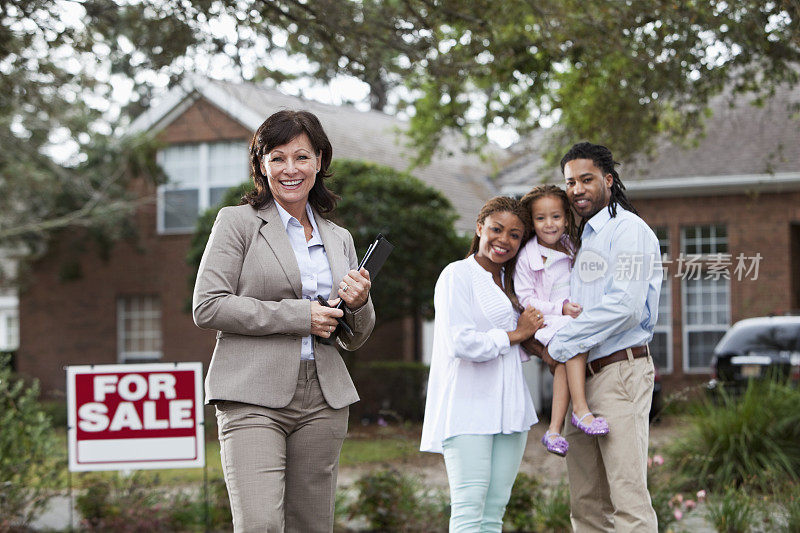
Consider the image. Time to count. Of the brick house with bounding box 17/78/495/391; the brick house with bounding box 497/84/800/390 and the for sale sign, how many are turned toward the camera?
3

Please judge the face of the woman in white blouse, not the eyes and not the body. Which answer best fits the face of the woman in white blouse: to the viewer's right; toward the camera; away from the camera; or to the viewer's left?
toward the camera

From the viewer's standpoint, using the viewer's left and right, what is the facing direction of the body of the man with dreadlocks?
facing the viewer and to the left of the viewer

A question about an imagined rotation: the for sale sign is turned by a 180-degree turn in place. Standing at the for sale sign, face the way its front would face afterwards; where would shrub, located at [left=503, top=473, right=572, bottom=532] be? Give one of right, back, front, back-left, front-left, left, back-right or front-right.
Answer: right

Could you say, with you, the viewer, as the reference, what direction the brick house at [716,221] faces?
facing the viewer

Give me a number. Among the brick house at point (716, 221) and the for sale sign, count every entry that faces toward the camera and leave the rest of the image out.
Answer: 2

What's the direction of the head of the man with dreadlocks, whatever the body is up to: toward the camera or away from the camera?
toward the camera

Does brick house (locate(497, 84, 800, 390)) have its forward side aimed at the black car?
yes

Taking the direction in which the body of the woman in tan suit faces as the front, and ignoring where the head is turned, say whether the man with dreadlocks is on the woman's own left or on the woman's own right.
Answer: on the woman's own left

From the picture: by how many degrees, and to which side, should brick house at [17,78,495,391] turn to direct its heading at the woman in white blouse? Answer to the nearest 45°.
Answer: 0° — it already faces them

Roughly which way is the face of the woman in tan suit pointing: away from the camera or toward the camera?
toward the camera

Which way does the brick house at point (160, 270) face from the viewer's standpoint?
toward the camera

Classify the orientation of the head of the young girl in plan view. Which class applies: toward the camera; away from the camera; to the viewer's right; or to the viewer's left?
toward the camera

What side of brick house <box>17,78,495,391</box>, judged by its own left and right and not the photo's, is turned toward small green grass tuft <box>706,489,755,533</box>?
front

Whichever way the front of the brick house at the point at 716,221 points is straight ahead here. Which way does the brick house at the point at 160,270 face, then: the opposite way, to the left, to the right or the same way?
the same way

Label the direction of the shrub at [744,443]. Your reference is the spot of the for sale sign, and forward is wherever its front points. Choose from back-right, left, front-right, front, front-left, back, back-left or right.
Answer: left

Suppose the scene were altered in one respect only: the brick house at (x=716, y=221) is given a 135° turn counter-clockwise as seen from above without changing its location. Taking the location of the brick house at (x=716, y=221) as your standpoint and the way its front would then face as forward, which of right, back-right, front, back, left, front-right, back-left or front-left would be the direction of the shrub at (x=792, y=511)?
back-right

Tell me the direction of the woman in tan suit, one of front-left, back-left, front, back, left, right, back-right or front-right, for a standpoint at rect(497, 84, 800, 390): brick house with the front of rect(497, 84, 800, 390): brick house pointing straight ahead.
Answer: front

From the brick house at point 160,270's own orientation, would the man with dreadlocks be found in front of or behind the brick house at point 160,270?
in front
